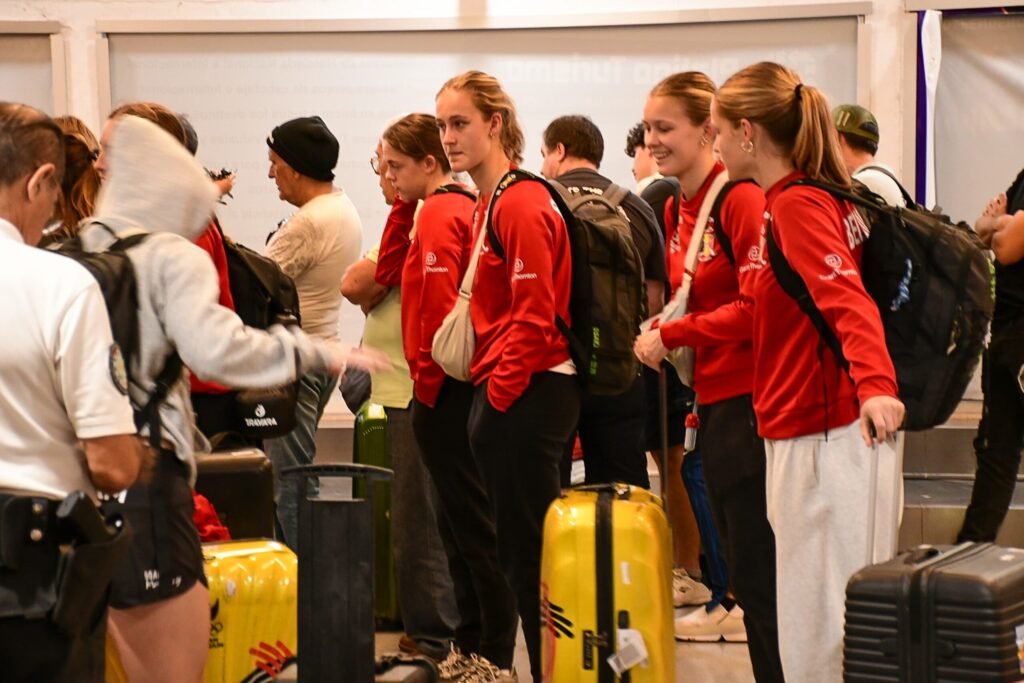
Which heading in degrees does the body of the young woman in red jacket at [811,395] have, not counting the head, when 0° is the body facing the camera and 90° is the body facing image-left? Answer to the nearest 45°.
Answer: approximately 90°

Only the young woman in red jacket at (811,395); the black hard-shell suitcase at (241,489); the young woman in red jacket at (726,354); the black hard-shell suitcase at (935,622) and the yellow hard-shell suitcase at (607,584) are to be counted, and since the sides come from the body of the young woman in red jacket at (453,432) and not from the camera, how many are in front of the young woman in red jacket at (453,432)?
1

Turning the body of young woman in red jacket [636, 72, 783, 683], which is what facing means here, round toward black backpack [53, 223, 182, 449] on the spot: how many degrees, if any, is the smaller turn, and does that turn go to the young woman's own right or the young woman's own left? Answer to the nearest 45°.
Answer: approximately 45° to the young woman's own left

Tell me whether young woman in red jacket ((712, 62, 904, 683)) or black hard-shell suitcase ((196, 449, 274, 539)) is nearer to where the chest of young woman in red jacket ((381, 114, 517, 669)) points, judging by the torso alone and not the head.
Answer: the black hard-shell suitcase

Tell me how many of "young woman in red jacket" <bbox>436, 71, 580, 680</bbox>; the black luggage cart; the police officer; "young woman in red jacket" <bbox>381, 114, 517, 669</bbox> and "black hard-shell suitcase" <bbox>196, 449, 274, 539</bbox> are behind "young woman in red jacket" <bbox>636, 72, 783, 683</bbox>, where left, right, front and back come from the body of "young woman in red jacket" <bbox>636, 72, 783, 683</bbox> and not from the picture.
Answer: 0

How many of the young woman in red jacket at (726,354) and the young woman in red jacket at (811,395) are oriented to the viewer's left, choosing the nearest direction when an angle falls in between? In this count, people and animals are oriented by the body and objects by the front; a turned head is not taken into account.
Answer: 2

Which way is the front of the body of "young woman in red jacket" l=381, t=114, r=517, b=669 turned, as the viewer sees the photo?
to the viewer's left

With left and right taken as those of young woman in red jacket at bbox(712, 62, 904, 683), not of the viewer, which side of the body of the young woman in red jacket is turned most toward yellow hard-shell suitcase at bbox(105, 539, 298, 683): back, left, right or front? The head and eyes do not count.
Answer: front

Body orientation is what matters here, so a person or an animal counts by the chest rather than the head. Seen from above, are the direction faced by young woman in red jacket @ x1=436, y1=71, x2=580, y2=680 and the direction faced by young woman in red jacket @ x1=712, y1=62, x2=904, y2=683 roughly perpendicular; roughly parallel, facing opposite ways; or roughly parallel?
roughly parallel

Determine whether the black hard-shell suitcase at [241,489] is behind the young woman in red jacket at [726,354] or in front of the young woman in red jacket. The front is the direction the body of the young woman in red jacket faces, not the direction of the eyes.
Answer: in front

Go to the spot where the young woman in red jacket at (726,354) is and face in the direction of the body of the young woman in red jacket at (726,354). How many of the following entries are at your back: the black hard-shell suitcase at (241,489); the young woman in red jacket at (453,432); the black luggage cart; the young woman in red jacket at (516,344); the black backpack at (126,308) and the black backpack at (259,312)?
0

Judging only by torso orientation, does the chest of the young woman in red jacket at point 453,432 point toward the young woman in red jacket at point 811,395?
no

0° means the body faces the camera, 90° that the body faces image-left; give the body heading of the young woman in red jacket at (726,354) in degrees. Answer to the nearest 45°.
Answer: approximately 90°

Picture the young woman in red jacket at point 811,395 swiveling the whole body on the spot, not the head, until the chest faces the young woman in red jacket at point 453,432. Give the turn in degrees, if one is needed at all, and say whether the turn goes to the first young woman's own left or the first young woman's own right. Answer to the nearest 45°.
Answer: approximately 45° to the first young woman's own right

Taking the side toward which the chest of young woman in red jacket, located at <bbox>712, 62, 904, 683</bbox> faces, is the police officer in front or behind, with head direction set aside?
in front
